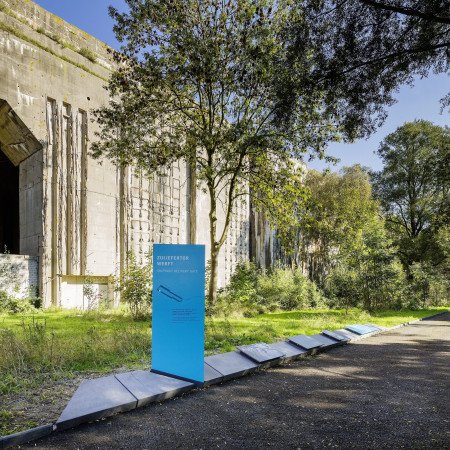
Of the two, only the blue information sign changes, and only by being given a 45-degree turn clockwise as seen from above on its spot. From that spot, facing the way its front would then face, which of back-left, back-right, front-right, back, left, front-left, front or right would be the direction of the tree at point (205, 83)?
right

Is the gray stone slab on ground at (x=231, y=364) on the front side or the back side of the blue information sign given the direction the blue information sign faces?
on the back side

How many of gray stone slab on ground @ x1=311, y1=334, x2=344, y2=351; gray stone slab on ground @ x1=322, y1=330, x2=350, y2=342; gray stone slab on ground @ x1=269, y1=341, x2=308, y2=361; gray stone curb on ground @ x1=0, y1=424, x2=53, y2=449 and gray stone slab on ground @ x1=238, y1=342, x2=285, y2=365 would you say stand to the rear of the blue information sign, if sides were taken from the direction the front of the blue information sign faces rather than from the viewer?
4

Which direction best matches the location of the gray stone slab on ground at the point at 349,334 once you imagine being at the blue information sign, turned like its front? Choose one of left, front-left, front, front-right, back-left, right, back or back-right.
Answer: back

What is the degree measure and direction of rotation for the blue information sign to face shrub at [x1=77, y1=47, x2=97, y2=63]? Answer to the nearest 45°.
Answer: approximately 135° to its right

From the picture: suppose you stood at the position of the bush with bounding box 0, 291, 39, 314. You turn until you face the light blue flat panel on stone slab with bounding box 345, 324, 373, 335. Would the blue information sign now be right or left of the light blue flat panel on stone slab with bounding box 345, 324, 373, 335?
right

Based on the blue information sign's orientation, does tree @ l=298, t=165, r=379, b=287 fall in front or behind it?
behind

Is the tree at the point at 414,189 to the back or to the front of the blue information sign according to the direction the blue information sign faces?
to the back

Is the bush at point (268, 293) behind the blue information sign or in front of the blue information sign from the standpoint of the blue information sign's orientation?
behind

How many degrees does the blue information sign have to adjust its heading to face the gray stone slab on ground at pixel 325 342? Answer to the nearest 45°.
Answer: approximately 180°

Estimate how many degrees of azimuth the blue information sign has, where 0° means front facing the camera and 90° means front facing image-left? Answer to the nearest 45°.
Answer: approximately 45°

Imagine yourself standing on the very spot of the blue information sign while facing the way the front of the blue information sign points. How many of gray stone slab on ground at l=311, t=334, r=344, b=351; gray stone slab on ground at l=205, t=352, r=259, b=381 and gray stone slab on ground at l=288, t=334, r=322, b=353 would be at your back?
3

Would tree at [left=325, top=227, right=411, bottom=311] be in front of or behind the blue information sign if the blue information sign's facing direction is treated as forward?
behind

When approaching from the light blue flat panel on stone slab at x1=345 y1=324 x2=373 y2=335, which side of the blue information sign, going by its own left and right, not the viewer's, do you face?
back

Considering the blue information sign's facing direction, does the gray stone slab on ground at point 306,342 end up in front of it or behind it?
behind
